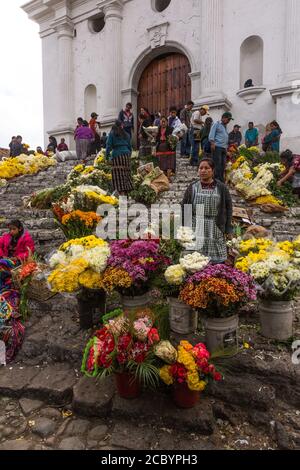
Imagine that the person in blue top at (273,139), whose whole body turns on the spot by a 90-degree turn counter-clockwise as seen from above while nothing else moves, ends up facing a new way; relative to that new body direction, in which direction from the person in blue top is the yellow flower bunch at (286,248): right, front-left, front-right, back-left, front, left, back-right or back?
front-right

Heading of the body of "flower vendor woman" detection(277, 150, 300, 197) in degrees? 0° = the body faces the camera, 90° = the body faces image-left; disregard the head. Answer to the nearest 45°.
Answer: approximately 90°

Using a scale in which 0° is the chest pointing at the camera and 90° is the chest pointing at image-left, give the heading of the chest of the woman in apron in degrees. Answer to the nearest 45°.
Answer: approximately 45°

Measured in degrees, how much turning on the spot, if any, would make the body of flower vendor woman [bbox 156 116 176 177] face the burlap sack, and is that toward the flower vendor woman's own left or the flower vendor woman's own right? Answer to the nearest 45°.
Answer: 0° — they already face it

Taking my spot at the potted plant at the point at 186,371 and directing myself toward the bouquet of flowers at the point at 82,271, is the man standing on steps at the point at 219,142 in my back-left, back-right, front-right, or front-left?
front-right

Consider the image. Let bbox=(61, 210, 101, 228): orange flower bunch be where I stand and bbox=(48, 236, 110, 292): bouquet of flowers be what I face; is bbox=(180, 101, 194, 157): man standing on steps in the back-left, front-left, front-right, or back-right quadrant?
back-left

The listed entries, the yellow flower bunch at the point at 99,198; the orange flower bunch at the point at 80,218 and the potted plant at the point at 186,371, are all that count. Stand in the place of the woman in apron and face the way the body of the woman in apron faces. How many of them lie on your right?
2

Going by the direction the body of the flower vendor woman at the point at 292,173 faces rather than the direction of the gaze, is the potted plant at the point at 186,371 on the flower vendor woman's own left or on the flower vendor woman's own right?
on the flower vendor woman's own left
